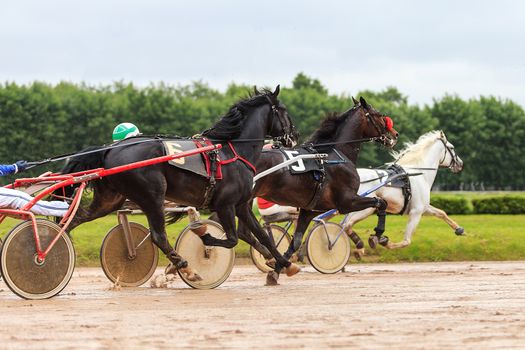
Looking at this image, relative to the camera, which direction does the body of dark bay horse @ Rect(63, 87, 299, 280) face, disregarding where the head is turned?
to the viewer's right

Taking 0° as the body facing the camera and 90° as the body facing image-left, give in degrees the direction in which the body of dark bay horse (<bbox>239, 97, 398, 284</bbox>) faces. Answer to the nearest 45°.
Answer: approximately 270°

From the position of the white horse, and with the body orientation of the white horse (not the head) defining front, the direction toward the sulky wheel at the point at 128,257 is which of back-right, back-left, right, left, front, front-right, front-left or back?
back-right

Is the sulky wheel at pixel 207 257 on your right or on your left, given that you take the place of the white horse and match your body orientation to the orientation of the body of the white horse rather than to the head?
on your right

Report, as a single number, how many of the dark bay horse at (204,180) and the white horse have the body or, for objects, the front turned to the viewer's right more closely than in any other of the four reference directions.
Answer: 2

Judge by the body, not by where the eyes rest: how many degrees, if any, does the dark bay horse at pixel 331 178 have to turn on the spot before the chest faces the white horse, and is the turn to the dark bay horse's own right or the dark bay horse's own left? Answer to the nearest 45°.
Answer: approximately 45° to the dark bay horse's own left

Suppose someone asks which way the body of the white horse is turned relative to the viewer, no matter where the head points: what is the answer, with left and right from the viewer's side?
facing to the right of the viewer
